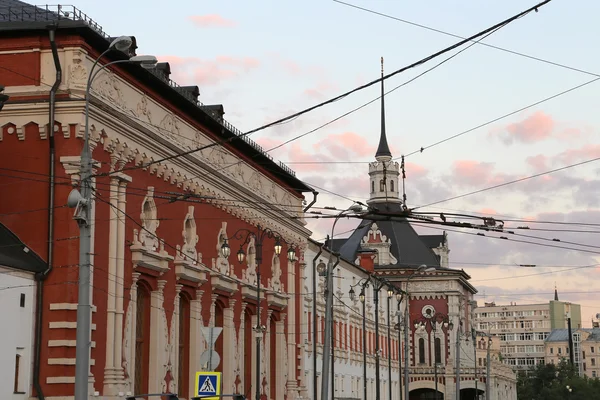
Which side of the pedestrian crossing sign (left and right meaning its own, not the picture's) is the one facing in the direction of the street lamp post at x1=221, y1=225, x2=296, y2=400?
back

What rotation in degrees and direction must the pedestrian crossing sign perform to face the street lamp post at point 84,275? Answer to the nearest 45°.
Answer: approximately 45° to its right

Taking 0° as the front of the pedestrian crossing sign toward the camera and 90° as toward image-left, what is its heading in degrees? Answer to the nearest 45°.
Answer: approximately 0°

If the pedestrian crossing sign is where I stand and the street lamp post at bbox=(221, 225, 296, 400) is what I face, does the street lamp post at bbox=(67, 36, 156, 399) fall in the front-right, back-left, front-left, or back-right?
back-left

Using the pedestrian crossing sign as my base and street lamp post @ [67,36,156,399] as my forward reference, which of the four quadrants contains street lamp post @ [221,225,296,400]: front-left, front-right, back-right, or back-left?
back-right
